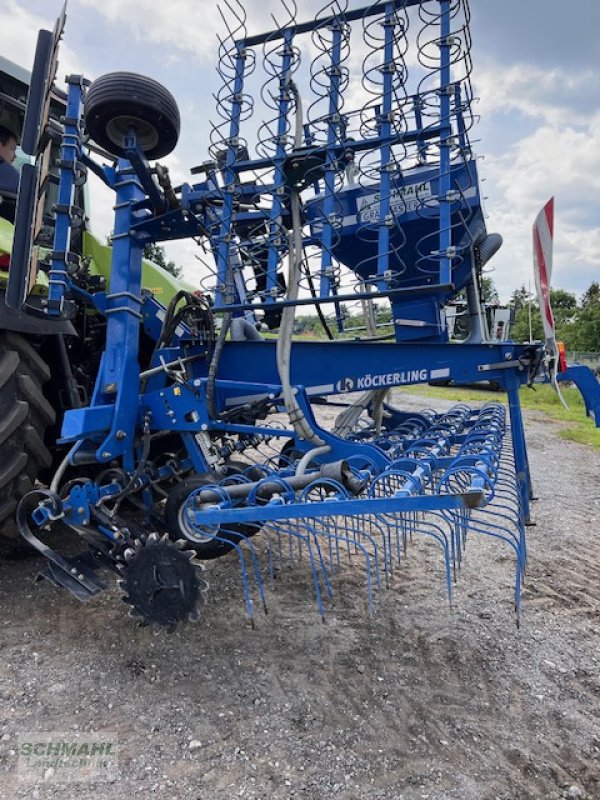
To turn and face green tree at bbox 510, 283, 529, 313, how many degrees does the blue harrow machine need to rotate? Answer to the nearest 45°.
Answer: approximately 135° to its right

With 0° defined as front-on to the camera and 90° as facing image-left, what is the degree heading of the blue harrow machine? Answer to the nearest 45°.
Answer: approximately 90°

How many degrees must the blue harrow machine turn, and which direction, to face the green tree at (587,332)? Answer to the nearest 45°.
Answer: approximately 135° to its right
